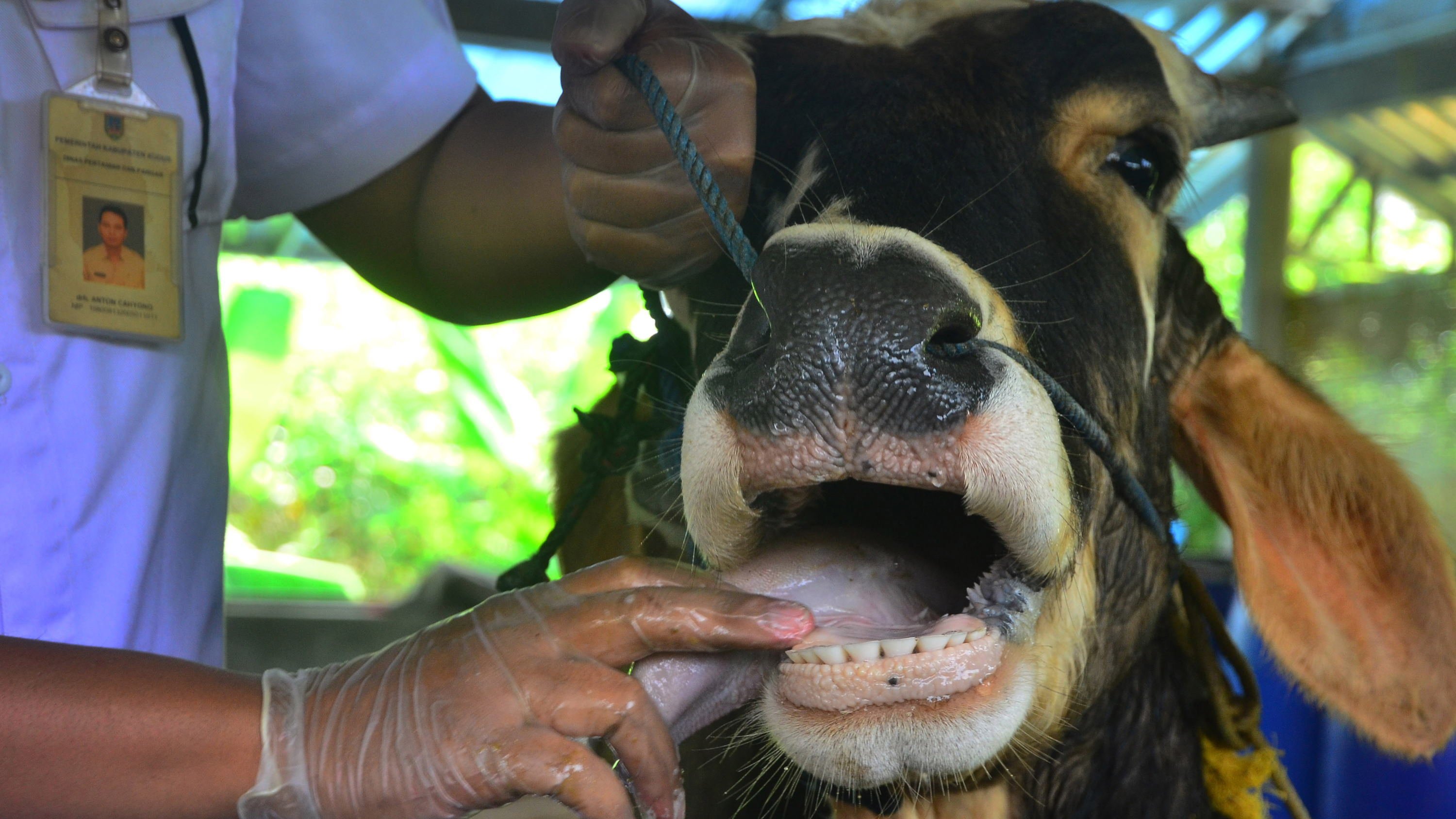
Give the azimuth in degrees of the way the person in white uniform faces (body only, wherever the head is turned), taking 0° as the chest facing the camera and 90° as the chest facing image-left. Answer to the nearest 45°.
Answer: approximately 315°

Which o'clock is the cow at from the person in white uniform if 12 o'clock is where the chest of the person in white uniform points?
The cow is roughly at 11 o'clock from the person in white uniform.
